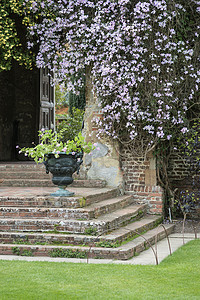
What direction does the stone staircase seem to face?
toward the camera

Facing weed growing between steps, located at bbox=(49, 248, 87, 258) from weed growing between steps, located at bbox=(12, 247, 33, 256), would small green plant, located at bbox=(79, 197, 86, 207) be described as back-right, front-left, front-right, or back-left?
front-left
